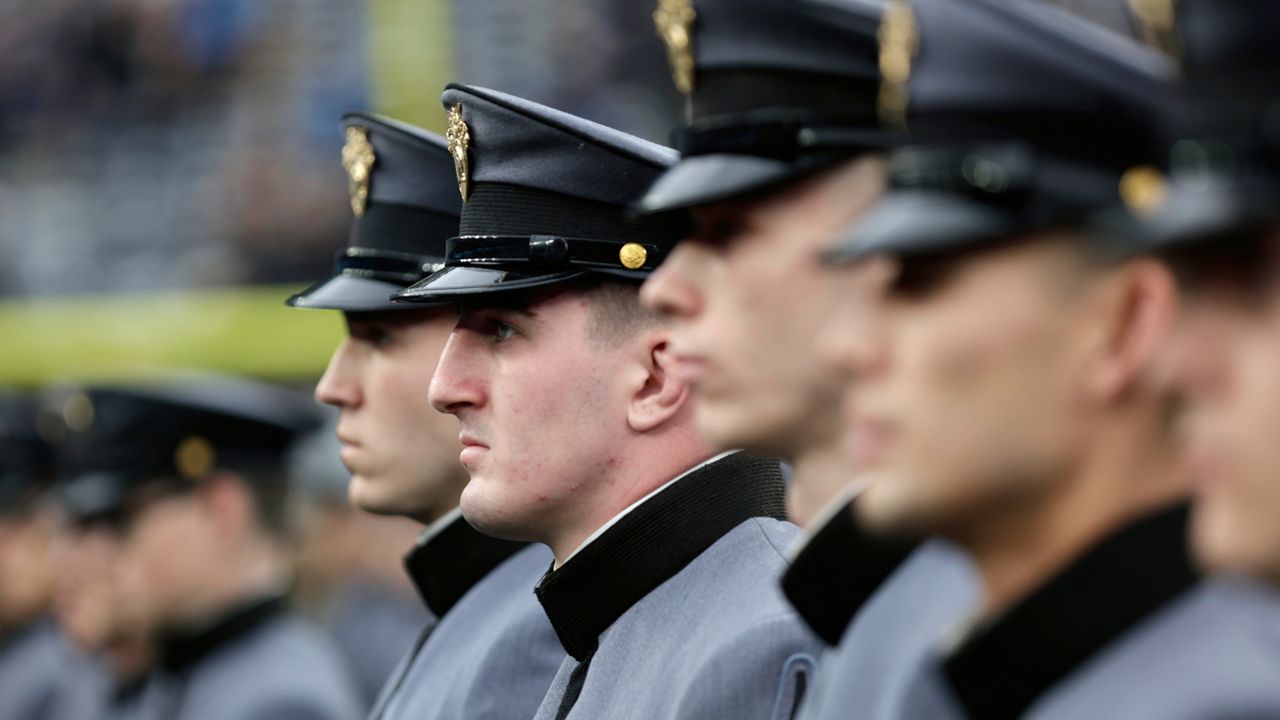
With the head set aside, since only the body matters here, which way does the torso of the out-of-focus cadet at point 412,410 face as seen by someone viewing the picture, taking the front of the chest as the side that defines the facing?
to the viewer's left

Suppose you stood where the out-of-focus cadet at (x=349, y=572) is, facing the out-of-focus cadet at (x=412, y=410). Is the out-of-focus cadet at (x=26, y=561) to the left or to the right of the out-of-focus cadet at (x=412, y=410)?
right

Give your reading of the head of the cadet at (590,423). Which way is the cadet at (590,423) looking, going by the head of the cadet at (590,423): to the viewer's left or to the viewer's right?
to the viewer's left

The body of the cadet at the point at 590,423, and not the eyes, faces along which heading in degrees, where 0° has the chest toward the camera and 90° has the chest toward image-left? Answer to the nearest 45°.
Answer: approximately 90°

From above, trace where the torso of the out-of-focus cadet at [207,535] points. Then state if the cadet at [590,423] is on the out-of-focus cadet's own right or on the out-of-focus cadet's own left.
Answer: on the out-of-focus cadet's own left

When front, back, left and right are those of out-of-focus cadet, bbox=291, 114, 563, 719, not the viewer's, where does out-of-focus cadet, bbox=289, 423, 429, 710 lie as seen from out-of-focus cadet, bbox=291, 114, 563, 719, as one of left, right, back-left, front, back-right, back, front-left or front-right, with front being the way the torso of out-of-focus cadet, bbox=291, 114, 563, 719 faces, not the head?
right

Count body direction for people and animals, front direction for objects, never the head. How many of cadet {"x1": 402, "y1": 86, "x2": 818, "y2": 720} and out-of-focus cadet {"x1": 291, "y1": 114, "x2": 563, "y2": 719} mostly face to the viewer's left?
2

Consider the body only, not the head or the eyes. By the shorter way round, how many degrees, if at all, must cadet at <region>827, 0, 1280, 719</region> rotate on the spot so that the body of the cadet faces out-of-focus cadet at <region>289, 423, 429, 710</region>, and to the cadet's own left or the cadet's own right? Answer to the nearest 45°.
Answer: approximately 45° to the cadet's own right

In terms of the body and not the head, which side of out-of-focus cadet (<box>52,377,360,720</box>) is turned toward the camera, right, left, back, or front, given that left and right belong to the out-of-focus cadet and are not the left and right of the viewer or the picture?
left

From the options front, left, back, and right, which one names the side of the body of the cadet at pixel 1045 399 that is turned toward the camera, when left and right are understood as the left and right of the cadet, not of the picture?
left

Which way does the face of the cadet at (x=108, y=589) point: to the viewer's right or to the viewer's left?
to the viewer's left
